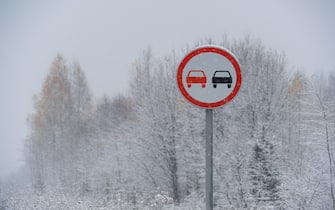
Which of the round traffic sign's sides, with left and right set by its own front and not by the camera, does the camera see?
front

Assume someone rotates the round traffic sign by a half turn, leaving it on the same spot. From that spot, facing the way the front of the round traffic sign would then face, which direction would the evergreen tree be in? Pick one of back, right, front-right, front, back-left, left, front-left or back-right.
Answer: front
